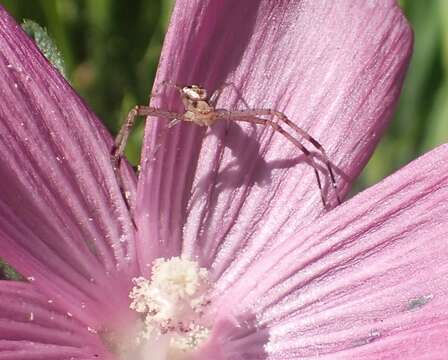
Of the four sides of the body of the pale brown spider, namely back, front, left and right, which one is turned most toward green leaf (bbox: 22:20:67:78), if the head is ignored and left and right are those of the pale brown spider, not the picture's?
right

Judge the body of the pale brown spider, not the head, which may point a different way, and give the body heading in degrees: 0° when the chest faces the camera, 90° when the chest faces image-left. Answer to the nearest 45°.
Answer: approximately 0°
